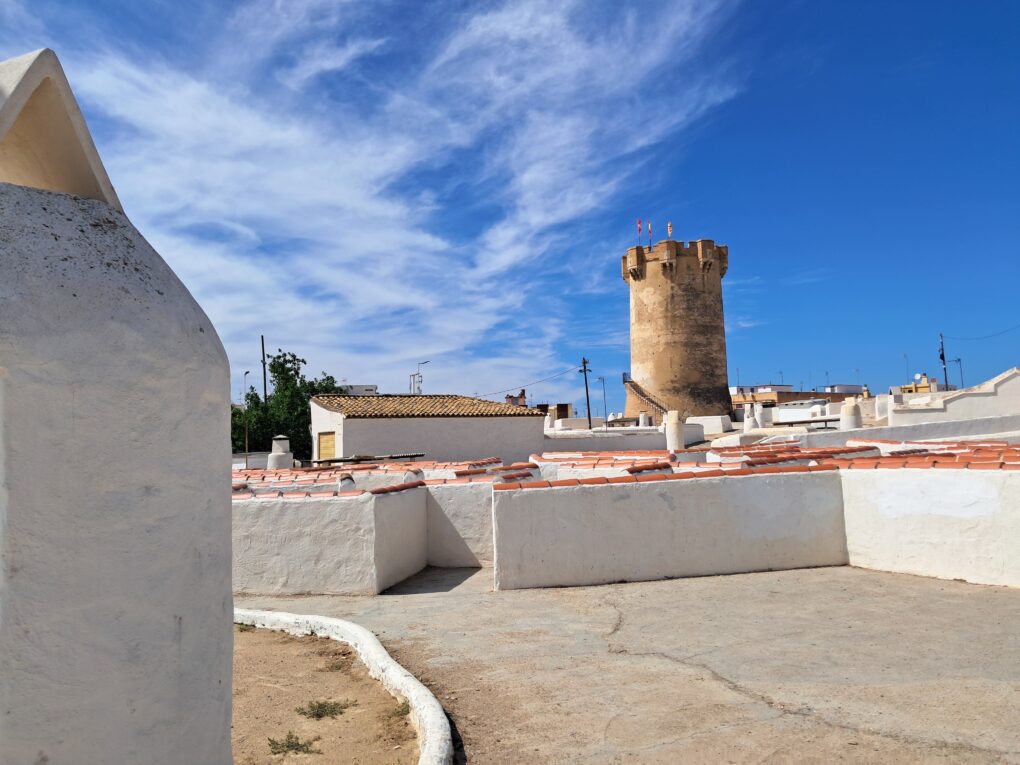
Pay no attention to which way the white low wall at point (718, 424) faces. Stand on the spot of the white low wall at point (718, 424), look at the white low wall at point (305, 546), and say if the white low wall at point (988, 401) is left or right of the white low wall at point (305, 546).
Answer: left

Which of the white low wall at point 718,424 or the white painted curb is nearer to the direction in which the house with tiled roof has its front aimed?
the white painted curb

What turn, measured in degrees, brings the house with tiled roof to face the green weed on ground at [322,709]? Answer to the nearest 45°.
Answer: approximately 45° to its left

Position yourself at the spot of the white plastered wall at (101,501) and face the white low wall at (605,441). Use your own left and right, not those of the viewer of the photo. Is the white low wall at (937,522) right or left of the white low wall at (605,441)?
right

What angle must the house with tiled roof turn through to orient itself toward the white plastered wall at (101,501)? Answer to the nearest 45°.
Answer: approximately 45° to its left

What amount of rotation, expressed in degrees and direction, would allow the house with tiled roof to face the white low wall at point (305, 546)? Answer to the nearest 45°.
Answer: approximately 45° to its left

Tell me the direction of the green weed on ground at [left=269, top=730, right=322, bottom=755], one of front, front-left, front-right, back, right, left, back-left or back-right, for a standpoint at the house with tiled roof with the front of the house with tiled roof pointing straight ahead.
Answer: front-left

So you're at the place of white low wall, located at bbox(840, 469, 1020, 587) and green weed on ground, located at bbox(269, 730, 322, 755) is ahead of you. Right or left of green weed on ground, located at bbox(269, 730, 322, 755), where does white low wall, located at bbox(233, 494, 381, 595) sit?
right

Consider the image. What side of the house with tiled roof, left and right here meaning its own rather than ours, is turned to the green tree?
right

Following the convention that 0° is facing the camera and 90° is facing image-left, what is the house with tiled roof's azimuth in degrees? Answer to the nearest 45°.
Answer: approximately 45°

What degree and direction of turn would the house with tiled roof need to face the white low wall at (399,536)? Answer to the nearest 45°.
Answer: approximately 45° to its left

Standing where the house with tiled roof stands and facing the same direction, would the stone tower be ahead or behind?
behind
